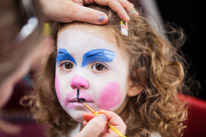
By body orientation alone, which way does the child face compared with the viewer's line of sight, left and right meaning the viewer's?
facing the viewer and to the left of the viewer

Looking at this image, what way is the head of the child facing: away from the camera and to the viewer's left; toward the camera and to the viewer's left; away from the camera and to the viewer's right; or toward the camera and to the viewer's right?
toward the camera and to the viewer's left
